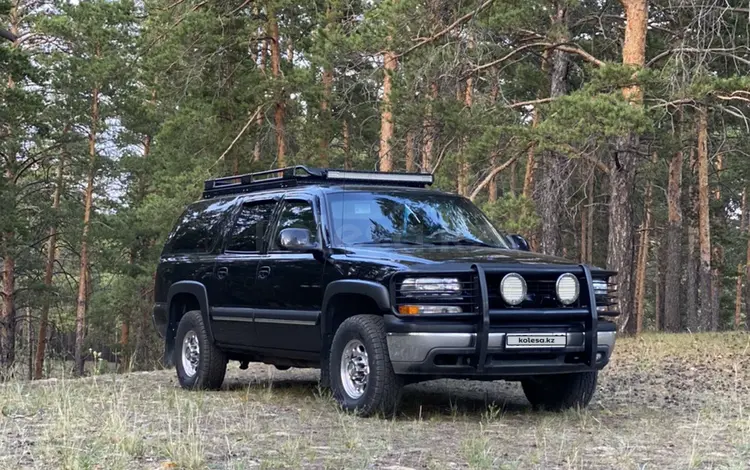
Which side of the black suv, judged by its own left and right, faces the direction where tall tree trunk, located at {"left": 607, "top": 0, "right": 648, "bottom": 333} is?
left

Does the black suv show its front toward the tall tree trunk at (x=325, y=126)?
no

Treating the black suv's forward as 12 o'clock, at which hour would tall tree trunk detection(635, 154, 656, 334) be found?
The tall tree trunk is roughly at 8 o'clock from the black suv.

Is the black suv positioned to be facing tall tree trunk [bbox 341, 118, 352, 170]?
no

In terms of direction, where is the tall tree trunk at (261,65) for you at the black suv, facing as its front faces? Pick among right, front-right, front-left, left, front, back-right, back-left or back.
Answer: back-left

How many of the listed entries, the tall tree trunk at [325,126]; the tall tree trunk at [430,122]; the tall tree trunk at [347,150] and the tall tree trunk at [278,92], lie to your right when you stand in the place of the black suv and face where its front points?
0

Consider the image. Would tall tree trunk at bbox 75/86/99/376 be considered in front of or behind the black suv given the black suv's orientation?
behind

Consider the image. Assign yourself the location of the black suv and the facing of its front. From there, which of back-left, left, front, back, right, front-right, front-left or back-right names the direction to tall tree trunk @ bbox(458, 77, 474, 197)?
back-left

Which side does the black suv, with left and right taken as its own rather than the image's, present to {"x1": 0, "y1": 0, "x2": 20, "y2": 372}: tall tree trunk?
back

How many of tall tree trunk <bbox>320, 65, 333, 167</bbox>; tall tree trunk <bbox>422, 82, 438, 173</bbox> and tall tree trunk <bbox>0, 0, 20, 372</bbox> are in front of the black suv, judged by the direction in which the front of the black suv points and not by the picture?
0

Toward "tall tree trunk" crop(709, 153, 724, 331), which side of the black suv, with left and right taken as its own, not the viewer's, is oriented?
left

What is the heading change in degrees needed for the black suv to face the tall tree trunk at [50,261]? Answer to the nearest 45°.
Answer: approximately 180°

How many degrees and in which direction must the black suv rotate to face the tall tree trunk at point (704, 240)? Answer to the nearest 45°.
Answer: approximately 90° to its left
